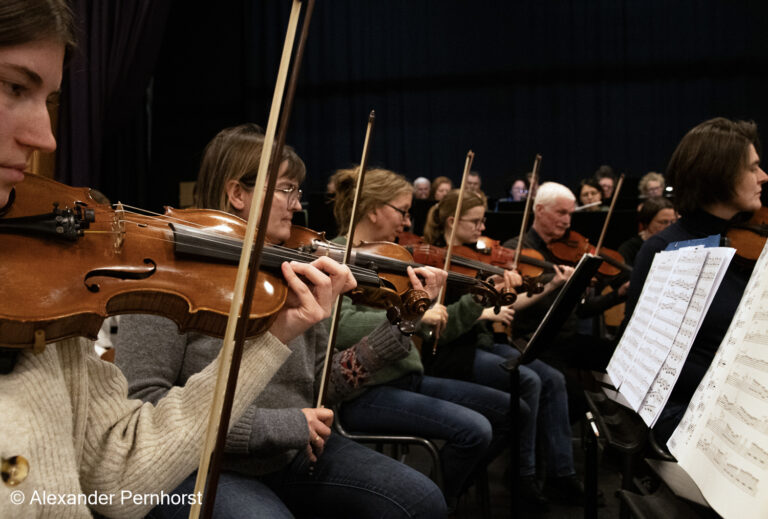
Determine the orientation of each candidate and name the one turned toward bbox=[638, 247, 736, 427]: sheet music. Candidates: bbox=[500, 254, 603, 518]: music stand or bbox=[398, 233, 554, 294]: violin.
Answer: the violin

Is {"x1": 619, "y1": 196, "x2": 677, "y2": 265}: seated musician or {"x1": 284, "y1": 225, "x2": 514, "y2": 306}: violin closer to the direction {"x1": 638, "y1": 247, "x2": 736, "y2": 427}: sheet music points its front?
the violin

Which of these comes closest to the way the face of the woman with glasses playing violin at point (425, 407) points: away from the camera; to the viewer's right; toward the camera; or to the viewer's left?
to the viewer's right

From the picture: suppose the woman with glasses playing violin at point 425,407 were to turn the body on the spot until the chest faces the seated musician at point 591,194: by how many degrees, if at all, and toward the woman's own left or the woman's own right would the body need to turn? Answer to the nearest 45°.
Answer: approximately 90° to the woman's own left

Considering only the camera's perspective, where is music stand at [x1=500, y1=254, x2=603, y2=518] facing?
facing to the left of the viewer

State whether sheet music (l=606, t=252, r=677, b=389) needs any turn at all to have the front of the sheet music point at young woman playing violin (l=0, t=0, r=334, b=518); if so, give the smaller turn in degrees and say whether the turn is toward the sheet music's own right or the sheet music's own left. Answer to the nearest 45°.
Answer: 0° — it already faces them

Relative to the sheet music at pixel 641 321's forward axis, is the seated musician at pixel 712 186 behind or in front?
behind

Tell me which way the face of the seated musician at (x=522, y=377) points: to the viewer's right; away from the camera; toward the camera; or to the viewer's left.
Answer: to the viewer's right

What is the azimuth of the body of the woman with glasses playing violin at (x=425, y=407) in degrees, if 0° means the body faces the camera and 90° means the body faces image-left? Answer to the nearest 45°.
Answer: approximately 270°
